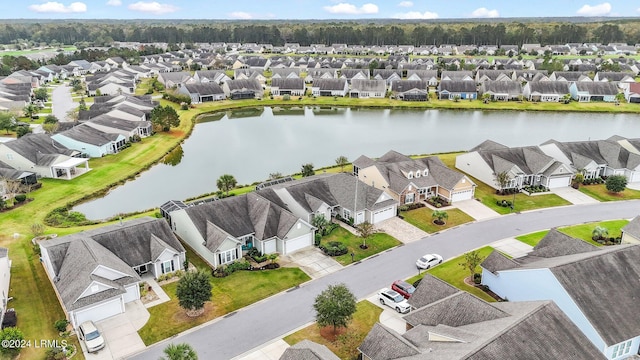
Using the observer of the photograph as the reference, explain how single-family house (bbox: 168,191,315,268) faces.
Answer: facing the viewer and to the right of the viewer

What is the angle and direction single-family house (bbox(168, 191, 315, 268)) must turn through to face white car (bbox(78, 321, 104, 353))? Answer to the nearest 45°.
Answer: approximately 90° to its right

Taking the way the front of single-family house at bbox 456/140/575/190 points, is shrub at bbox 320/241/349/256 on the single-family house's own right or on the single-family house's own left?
on the single-family house's own right

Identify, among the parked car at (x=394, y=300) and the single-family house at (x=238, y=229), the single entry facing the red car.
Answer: the single-family house

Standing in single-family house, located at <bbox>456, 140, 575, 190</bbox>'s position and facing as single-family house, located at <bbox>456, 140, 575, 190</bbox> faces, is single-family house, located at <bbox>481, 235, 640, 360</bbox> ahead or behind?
ahead

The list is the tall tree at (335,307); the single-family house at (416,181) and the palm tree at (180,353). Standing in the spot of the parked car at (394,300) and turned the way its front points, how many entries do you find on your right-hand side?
2

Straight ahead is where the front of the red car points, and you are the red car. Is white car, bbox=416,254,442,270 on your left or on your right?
on your left

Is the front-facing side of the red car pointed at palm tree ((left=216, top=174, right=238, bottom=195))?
no

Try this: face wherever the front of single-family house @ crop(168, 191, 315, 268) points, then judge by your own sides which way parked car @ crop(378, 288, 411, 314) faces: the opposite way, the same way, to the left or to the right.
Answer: the same way

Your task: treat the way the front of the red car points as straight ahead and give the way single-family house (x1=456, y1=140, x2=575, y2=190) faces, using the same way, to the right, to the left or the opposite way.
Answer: the same way

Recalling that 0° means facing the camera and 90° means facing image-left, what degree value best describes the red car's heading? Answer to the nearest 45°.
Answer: approximately 315°

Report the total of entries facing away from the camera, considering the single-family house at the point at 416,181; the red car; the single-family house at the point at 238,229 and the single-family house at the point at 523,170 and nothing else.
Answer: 0

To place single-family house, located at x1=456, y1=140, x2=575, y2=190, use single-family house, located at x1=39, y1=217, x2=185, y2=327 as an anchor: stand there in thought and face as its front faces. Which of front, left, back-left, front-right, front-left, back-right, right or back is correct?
front-left

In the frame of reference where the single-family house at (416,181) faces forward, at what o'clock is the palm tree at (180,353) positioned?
The palm tree is roughly at 2 o'clock from the single-family house.

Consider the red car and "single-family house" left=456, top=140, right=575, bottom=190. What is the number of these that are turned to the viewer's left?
0

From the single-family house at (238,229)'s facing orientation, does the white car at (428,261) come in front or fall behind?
in front

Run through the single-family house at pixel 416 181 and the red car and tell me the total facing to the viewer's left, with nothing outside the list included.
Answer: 0

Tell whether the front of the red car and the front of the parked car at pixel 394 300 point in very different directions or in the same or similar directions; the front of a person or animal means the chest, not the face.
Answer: same or similar directions

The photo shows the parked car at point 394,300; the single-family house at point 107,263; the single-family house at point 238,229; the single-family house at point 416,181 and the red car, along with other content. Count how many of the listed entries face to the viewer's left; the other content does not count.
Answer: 0

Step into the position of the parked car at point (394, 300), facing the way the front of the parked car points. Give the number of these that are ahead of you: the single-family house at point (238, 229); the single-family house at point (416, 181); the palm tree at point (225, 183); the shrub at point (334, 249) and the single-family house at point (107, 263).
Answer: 0

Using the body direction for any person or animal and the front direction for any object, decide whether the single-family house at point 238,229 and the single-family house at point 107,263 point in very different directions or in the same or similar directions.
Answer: same or similar directions

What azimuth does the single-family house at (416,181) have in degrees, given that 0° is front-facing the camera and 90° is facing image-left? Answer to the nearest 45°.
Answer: approximately 315°
